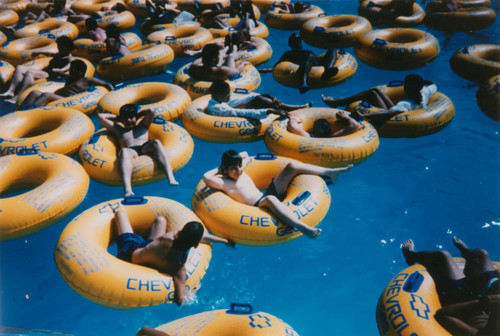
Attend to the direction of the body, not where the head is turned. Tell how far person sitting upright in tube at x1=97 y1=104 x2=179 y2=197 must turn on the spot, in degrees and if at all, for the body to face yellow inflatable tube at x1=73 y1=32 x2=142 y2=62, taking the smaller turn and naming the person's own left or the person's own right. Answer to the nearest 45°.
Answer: approximately 180°

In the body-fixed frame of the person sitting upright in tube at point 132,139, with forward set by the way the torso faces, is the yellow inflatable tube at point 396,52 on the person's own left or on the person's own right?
on the person's own left

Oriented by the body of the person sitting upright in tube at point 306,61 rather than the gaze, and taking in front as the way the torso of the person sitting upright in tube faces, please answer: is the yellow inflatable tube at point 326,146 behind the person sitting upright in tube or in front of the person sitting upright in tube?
in front

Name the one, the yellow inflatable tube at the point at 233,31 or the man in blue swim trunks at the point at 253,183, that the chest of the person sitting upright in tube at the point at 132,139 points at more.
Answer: the man in blue swim trunks

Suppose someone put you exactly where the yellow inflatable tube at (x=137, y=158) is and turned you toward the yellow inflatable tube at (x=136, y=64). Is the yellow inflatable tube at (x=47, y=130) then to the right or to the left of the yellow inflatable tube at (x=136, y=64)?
left

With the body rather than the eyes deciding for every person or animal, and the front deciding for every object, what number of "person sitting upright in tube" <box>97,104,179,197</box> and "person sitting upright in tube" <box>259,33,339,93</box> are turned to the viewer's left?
0

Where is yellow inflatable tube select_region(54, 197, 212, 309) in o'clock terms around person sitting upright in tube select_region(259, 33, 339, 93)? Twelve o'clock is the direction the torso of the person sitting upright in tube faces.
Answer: The yellow inflatable tube is roughly at 2 o'clock from the person sitting upright in tube.

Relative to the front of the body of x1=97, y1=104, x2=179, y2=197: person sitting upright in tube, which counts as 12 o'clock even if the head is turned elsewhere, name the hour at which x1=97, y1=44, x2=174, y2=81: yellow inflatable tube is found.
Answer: The yellow inflatable tube is roughly at 6 o'clock from the person sitting upright in tube.

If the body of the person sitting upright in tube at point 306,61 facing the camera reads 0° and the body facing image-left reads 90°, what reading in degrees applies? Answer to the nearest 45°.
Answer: approximately 315°

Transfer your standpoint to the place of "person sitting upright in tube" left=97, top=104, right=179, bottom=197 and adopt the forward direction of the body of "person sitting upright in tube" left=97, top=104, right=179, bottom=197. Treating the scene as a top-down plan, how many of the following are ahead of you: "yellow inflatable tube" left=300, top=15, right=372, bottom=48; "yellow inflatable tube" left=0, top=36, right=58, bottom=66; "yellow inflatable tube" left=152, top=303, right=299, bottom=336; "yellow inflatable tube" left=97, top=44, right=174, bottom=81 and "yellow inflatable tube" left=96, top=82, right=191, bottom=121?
1

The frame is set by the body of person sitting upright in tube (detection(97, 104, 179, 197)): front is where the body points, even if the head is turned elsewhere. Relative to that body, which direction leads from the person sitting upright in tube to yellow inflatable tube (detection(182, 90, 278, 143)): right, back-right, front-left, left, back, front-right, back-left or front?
left

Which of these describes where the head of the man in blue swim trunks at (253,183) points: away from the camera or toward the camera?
toward the camera

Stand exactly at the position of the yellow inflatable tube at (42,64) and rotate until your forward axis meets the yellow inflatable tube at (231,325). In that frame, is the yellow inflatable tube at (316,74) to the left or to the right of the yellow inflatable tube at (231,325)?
left

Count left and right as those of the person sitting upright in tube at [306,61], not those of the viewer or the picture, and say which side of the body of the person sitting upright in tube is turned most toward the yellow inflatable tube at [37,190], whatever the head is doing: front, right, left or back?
right

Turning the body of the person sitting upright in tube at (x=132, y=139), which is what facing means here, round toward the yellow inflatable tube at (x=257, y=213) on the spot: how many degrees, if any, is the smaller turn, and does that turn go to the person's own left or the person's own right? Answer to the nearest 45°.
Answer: approximately 45° to the person's own left

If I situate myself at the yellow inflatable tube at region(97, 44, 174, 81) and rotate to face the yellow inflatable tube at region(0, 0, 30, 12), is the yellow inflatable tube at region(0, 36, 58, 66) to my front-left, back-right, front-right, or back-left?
front-left

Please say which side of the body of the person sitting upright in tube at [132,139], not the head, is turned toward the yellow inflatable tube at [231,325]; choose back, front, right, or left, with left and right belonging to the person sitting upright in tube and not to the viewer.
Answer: front

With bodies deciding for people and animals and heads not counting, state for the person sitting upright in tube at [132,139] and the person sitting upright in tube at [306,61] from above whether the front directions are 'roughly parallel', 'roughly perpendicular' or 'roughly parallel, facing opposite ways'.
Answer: roughly parallel

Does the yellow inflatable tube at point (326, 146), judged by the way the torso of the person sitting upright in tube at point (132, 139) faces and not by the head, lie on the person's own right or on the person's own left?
on the person's own left

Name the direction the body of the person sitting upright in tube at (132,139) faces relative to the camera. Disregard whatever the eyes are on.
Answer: toward the camera
